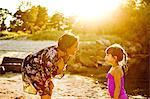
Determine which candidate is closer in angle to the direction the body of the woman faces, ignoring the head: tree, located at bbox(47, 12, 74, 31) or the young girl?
the young girl

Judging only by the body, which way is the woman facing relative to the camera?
to the viewer's right

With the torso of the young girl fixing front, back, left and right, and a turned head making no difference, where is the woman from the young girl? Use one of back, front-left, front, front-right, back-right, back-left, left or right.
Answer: front-left

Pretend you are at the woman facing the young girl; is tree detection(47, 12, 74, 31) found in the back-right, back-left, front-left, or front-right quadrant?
front-left

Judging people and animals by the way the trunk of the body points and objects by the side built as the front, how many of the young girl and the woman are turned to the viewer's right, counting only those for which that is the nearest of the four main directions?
1

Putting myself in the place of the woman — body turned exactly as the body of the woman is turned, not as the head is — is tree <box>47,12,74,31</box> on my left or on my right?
on my left

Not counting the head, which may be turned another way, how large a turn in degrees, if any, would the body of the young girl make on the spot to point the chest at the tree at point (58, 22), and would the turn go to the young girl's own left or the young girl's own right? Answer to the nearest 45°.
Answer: approximately 90° to the young girl's own right

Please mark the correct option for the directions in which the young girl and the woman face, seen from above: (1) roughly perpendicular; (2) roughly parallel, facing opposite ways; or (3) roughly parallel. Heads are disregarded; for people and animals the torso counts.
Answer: roughly parallel, facing opposite ways

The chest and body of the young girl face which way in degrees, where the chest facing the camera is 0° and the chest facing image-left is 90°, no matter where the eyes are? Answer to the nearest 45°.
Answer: approximately 90°

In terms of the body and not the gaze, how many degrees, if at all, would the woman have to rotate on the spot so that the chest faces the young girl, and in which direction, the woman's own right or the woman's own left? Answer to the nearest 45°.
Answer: approximately 45° to the woman's own left

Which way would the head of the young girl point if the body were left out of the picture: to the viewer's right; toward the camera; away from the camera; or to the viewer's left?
to the viewer's left
